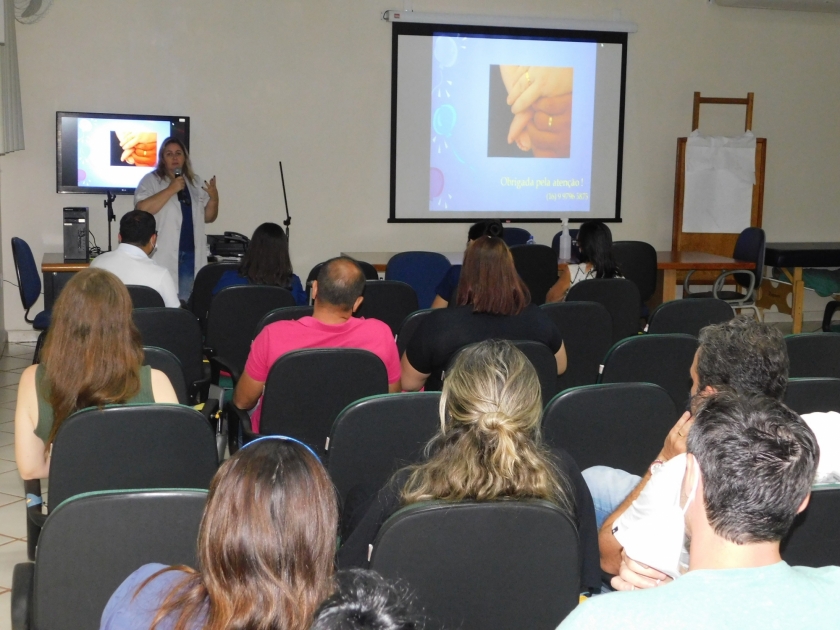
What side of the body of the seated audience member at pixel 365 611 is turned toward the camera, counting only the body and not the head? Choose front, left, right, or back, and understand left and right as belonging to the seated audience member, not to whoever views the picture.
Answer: back

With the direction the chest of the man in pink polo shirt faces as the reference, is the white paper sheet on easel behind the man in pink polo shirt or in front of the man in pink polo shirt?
in front

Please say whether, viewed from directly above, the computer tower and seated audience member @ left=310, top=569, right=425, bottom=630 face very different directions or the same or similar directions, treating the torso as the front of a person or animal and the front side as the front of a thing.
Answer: very different directions

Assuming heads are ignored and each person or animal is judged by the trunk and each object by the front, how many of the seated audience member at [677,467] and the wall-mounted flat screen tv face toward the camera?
1

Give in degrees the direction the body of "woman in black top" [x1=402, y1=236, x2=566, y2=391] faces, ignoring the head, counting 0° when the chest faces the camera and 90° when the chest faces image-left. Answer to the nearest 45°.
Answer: approximately 180°

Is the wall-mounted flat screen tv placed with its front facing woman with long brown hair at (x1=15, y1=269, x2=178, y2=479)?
yes

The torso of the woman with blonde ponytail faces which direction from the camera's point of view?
away from the camera

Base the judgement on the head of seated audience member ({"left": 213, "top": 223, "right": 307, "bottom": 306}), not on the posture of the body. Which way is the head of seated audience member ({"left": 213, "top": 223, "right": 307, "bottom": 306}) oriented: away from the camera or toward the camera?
away from the camera

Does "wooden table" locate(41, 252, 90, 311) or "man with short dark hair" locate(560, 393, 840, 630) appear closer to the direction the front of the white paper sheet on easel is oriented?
the man with short dark hair

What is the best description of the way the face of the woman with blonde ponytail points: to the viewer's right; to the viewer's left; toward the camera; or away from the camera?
away from the camera

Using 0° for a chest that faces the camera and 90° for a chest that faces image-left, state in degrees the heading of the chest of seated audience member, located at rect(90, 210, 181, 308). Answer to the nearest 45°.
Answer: approximately 225°

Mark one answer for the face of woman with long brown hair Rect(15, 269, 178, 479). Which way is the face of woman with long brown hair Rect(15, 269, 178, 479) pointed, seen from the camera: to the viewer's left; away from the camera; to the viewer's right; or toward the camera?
away from the camera

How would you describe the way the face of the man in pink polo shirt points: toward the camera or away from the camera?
away from the camera
